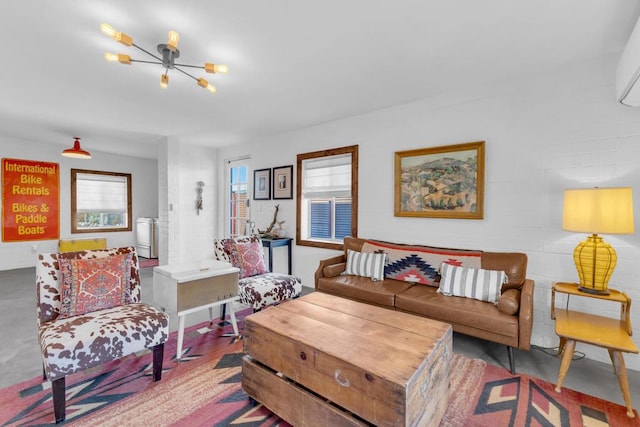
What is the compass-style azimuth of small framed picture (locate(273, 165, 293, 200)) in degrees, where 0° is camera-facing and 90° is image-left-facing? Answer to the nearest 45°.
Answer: approximately 45°

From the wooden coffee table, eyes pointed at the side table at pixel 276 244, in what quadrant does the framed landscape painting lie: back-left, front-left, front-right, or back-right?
front-right

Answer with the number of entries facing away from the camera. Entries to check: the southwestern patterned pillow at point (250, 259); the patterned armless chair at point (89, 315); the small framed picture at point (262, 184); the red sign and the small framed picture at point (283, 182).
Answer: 0

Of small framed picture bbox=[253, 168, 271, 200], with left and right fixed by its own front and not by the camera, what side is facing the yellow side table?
left

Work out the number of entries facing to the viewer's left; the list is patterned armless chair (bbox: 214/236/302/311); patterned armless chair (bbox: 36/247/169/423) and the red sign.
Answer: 0

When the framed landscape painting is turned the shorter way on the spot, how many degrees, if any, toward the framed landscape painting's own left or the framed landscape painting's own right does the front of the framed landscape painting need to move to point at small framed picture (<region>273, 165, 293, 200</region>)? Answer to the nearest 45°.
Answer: approximately 45° to the framed landscape painting's own right

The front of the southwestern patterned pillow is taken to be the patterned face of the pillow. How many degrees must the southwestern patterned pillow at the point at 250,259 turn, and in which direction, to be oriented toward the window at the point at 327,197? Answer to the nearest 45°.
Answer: approximately 90° to its left

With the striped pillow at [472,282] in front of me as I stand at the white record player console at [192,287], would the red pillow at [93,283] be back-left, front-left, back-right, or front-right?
back-right

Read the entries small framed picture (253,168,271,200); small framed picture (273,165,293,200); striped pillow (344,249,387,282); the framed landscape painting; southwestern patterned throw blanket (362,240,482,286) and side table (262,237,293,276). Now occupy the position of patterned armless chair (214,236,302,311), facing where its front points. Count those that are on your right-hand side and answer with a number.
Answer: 0

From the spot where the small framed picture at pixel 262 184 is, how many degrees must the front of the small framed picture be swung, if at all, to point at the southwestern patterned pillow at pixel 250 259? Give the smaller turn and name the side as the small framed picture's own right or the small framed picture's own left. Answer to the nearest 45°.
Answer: approximately 45° to the small framed picture's own left

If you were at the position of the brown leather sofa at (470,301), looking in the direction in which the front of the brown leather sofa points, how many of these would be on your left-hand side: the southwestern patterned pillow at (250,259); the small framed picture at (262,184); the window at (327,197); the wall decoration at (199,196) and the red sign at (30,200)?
0

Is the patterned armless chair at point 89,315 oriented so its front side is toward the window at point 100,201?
no

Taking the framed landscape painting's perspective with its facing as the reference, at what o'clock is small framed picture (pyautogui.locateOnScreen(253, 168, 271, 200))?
The small framed picture is roughly at 2 o'clock from the framed landscape painting.

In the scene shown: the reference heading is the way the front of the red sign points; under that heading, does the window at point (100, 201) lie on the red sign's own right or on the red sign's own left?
on the red sign's own left

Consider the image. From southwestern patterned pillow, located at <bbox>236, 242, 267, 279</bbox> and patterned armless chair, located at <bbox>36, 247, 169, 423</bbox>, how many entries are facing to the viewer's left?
0

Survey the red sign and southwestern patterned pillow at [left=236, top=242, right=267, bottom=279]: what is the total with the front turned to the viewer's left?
0

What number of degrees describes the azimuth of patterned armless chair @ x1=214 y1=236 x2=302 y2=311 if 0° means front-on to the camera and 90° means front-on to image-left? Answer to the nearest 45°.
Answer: approximately 315°

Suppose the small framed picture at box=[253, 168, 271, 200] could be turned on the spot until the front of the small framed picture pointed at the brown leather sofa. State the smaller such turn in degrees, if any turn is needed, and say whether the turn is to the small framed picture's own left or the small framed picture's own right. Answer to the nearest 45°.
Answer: approximately 90° to the small framed picture's own left
